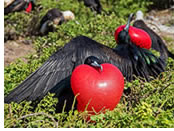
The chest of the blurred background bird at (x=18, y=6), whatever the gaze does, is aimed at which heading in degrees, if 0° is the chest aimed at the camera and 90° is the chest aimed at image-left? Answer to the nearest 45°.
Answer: approximately 270°

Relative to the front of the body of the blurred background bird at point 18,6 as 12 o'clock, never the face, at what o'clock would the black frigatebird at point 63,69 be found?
The black frigatebird is roughly at 3 o'clock from the blurred background bird.
